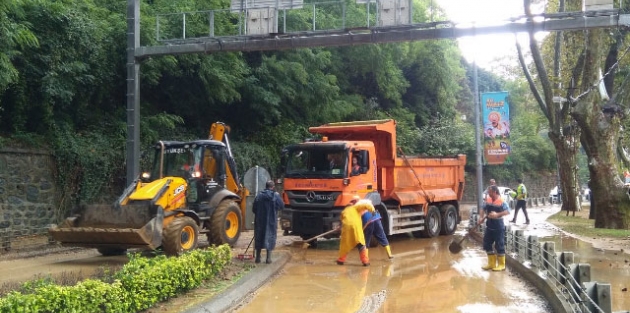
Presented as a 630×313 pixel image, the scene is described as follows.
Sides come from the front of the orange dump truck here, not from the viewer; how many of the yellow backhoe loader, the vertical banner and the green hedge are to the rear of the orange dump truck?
1

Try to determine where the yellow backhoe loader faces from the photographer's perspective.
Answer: facing the viewer and to the left of the viewer

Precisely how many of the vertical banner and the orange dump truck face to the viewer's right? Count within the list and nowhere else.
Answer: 0

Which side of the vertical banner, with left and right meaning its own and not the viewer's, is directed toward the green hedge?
front

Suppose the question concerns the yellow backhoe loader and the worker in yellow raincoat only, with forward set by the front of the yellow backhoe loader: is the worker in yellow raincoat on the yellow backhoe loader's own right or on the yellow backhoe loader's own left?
on the yellow backhoe loader's own left

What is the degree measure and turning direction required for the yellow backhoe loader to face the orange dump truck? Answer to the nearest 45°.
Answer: approximately 135° to its left

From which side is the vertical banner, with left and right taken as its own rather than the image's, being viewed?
front

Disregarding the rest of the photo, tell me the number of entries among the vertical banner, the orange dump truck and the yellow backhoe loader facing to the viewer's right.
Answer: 0

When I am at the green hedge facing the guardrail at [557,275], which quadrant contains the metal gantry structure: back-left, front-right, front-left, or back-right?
front-left

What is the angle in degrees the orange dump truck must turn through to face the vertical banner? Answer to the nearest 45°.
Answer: approximately 180°

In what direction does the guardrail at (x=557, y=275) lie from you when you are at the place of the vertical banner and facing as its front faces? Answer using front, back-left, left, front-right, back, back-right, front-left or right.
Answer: front
